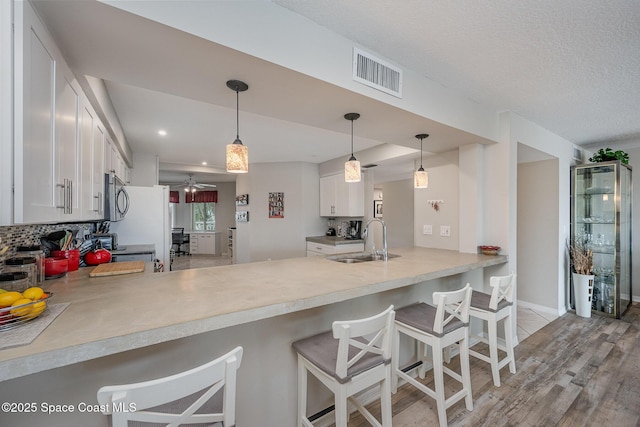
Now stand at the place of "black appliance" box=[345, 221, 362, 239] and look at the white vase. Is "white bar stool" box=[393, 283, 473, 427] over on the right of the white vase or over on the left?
right

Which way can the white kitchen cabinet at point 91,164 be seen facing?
to the viewer's right

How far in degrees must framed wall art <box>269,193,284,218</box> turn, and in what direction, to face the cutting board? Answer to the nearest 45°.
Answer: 0° — it already faces it

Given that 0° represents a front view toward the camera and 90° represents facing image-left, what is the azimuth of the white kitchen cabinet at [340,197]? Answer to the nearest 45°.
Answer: approximately 45°

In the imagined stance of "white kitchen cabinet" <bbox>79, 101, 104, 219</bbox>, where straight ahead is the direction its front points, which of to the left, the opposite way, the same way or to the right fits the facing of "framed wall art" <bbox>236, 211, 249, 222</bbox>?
to the right

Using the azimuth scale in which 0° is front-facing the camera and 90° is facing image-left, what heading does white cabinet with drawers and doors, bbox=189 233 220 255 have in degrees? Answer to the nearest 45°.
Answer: approximately 0°

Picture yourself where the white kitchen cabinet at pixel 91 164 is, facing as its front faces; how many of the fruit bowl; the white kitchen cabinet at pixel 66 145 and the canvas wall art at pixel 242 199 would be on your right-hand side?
2
